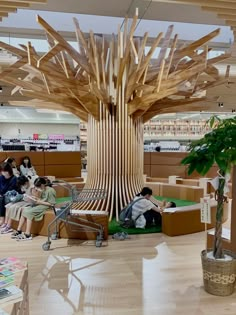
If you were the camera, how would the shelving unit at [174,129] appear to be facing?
facing the viewer

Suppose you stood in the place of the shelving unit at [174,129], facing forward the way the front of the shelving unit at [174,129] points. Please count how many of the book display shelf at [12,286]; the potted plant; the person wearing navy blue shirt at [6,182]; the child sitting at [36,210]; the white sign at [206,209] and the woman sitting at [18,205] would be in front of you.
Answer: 6

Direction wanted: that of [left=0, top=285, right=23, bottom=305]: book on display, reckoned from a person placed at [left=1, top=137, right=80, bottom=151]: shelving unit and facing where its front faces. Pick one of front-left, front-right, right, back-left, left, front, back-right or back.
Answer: front

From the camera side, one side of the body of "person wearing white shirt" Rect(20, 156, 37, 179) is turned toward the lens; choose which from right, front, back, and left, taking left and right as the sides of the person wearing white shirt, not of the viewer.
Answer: front

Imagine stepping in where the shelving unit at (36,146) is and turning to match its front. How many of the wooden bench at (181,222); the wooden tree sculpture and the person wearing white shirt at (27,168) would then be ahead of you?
3

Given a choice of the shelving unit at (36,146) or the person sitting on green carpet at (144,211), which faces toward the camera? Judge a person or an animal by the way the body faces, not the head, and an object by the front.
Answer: the shelving unit

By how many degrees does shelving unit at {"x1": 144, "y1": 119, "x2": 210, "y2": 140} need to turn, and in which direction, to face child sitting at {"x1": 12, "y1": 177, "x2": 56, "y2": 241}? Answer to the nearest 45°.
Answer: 0° — it already faces them

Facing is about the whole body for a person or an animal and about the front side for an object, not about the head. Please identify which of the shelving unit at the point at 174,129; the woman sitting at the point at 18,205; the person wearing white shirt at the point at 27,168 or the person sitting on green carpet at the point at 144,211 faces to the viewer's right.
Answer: the person sitting on green carpet

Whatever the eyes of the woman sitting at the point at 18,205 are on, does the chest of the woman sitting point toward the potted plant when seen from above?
no

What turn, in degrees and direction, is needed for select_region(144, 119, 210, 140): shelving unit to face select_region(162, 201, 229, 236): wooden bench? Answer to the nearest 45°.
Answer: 0° — it already faces it

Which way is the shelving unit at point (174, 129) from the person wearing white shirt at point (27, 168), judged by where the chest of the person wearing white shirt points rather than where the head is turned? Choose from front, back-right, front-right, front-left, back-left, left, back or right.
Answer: back-left

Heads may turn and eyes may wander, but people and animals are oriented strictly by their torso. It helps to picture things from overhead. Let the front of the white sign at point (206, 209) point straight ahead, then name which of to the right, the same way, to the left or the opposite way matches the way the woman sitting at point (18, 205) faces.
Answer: the same way

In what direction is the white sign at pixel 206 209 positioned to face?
toward the camera

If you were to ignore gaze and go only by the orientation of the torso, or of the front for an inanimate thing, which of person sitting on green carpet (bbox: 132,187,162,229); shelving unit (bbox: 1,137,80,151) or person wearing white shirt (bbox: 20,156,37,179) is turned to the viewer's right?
the person sitting on green carpet

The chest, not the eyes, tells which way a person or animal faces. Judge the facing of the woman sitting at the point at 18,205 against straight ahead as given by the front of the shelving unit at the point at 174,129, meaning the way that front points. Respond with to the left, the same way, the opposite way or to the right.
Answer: the same way

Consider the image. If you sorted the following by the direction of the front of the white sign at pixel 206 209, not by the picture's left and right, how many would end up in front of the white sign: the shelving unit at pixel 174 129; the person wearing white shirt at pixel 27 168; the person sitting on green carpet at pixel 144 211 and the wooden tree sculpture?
0
